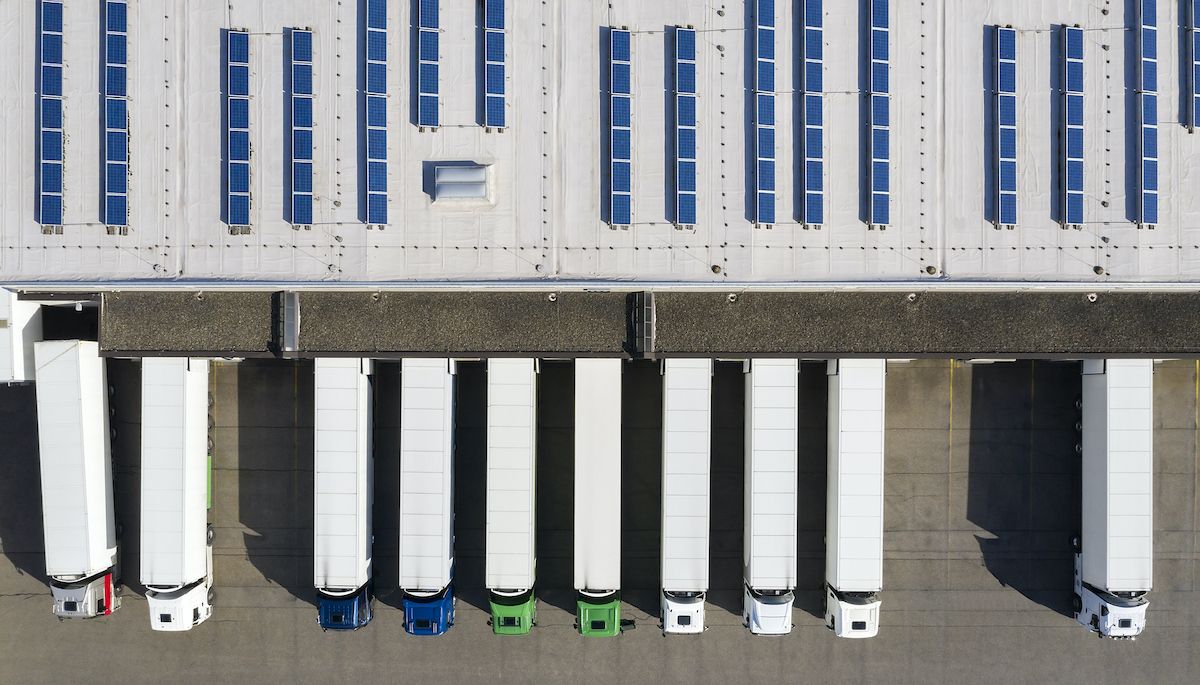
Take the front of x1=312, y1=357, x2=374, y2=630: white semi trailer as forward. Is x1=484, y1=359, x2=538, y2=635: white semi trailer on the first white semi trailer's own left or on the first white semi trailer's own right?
on the first white semi trailer's own left

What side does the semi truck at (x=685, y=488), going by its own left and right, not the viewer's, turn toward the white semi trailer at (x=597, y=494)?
right

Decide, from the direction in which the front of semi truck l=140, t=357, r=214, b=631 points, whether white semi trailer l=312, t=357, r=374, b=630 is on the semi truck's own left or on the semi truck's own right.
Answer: on the semi truck's own left
